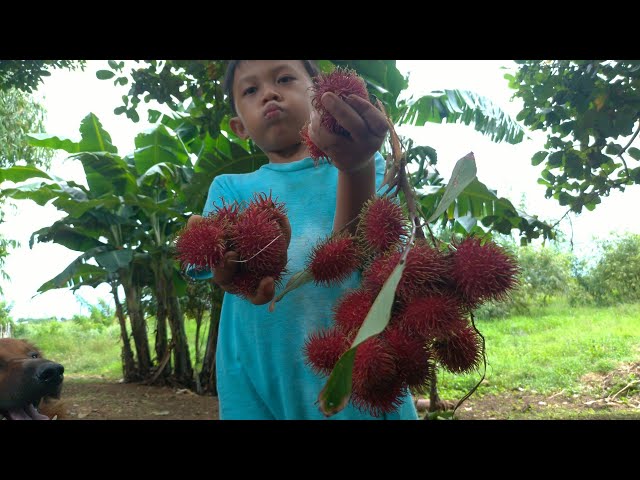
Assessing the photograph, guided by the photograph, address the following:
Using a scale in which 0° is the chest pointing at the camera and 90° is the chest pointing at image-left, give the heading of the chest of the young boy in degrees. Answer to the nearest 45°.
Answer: approximately 0°
